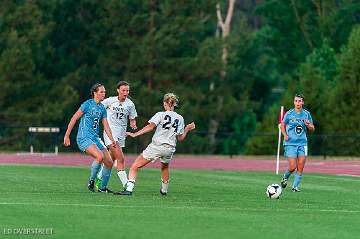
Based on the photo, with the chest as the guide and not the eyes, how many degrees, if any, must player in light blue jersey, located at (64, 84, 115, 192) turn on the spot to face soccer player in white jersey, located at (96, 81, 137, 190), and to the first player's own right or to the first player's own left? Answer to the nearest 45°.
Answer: approximately 90° to the first player's own left

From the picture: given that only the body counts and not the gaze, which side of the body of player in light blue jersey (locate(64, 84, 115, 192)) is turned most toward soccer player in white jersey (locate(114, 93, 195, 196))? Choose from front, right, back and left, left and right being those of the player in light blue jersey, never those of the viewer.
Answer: front

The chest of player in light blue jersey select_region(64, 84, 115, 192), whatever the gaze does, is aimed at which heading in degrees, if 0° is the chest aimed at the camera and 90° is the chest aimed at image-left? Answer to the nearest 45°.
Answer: approximately 315°
